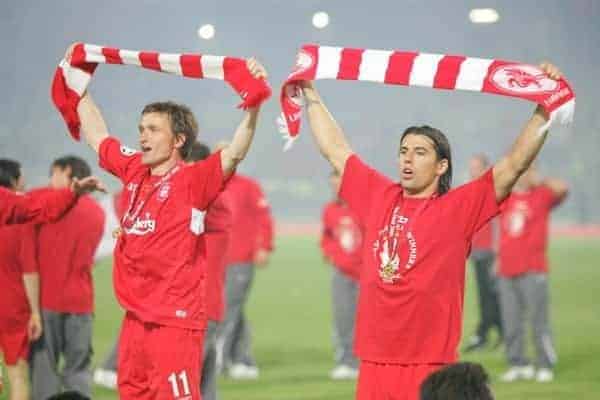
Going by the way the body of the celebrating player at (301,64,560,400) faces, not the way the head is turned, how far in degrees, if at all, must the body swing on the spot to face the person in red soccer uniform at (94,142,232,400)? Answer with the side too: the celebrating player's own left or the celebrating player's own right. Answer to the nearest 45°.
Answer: approximately 90° to the celebrating player's own right

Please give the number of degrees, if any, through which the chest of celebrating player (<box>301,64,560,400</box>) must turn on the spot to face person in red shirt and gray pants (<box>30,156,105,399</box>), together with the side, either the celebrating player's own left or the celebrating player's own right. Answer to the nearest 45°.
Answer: approximately 90° to the celebrating player's own right

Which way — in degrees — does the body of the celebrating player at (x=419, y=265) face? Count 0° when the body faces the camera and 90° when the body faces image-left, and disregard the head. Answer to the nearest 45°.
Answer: approximately 45°

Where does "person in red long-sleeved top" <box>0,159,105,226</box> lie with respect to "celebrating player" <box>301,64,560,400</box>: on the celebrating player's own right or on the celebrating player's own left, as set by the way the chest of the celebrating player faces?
on the celebrating player's own right

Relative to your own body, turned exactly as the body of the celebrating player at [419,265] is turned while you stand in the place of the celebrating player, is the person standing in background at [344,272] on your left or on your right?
on your right

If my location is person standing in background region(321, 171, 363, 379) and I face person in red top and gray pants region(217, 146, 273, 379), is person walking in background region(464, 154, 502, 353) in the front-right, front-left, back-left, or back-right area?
back-right

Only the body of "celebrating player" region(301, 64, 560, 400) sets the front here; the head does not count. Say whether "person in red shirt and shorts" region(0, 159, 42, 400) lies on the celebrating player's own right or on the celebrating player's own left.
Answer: on the celebrating player's own right
